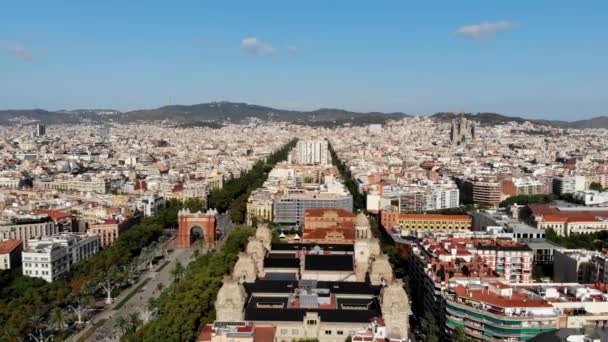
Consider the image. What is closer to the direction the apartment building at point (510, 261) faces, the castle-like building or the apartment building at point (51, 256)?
the castle-like building

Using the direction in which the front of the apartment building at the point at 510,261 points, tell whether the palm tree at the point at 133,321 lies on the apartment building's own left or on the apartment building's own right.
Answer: on the apartment building's own right

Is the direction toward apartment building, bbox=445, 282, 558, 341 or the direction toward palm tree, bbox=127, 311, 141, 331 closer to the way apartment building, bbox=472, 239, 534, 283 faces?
the apartment building

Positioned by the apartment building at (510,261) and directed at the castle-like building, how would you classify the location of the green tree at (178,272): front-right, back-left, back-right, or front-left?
front-right

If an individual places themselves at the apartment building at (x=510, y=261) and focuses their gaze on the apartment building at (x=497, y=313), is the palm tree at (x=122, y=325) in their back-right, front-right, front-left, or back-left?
front-right

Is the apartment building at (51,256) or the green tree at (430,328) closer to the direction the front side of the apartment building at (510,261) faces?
the green tree

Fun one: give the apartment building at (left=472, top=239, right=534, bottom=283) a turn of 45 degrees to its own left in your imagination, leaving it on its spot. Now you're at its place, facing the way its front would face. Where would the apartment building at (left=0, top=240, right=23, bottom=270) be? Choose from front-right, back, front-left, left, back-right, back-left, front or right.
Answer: back-right

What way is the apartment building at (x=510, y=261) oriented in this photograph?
toward the camera

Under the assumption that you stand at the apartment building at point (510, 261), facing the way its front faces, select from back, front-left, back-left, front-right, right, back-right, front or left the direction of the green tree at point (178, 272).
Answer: right

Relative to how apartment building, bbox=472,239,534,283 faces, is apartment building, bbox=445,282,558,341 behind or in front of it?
in front

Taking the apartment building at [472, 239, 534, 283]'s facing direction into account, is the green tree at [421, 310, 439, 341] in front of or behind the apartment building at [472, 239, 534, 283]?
in front

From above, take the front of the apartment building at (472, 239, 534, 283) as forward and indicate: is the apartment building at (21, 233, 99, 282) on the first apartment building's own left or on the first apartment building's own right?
on the first apartment building's own right

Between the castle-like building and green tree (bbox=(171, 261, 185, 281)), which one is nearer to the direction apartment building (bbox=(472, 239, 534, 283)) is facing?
the castle-like building

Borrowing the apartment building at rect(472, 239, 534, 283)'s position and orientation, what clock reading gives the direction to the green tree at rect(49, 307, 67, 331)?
The green tree is roughly at 2 o'clock from the apartment building.
